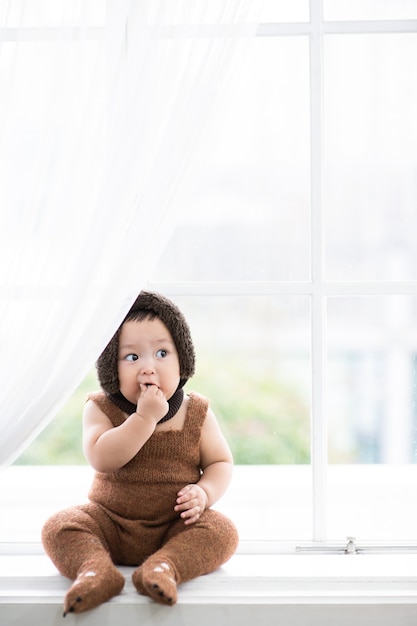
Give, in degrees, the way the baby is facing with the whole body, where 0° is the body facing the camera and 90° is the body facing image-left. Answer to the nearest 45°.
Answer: approximately 0°
